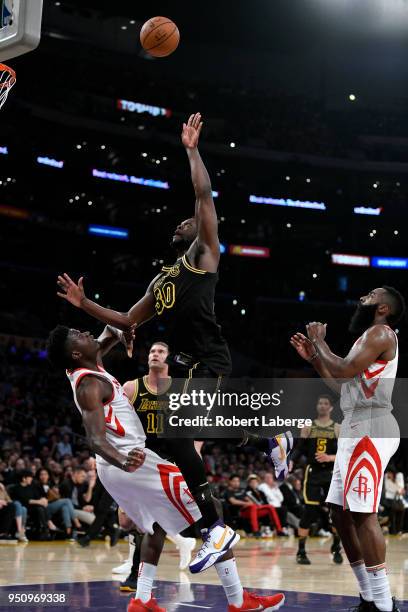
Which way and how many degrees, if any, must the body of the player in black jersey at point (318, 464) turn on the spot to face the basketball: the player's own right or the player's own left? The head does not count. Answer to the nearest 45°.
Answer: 0° — they already face it

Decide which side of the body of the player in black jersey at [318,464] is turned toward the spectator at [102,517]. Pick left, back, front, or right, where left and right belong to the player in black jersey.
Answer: right

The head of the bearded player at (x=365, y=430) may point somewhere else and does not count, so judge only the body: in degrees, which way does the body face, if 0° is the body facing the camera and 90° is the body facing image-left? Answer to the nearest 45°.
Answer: approximately 90°

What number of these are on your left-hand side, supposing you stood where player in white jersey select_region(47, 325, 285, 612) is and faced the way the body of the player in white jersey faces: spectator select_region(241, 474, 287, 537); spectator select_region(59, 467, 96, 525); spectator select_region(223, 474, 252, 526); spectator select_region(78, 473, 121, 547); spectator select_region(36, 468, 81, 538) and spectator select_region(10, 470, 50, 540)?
6

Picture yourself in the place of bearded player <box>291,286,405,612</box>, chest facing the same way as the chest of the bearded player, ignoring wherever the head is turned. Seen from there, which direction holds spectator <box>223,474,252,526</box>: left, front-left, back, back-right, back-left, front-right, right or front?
right

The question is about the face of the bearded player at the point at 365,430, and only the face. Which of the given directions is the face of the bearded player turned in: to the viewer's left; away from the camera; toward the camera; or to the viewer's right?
to the viewer's left

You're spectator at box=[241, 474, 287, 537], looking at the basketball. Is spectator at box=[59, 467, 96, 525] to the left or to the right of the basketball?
right

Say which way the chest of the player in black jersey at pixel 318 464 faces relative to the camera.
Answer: toward the camera

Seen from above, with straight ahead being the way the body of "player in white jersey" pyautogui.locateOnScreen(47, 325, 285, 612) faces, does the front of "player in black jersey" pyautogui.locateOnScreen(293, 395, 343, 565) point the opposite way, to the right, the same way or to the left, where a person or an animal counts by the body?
to the right

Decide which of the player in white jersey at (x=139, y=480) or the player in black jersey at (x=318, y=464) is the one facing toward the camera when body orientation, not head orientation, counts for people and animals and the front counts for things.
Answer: the player in black jersey

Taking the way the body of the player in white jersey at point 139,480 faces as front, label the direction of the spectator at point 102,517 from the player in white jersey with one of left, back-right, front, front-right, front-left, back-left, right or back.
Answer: left
